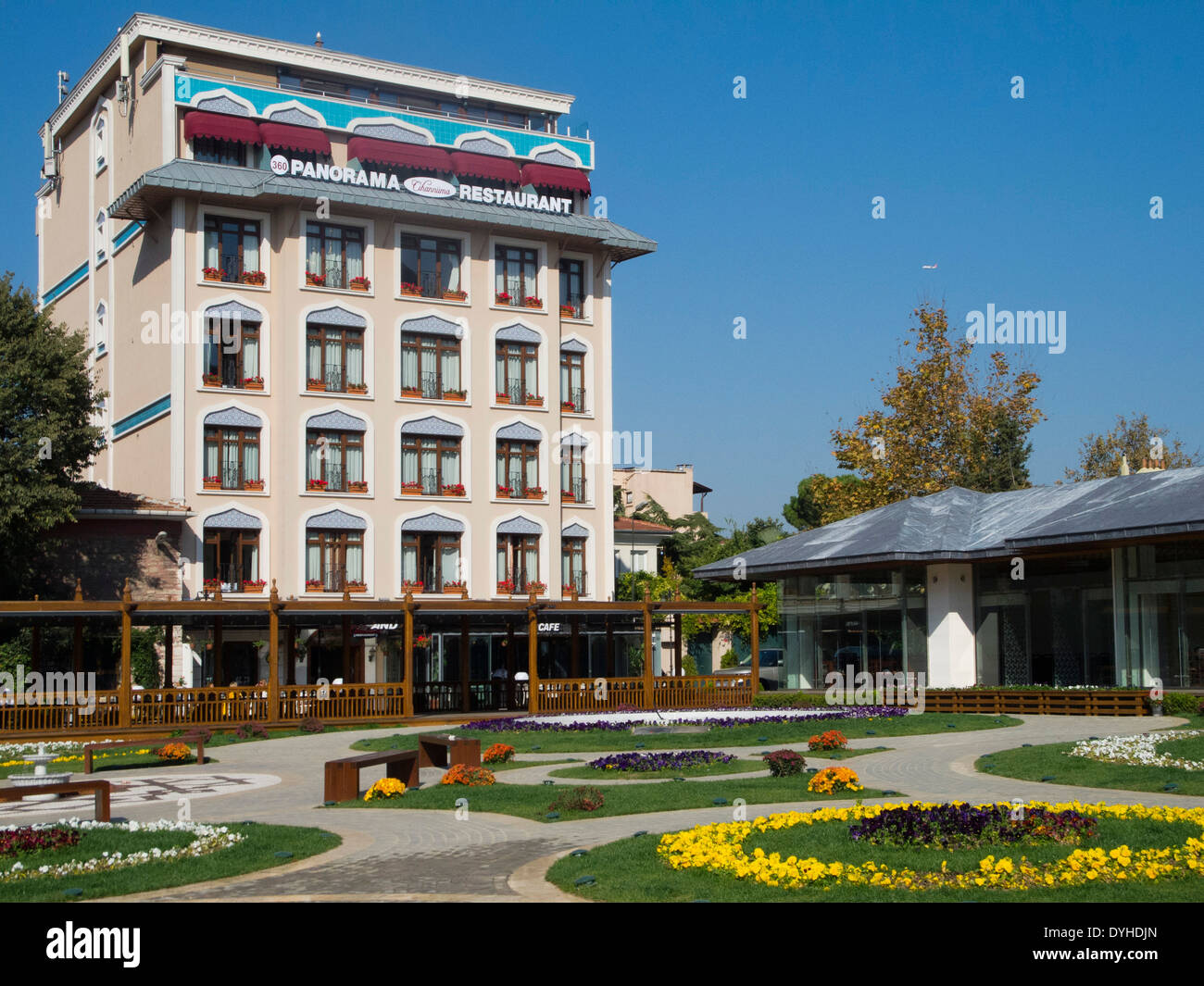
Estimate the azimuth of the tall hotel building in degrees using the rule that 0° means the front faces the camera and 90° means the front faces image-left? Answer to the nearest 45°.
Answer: approximately 315°

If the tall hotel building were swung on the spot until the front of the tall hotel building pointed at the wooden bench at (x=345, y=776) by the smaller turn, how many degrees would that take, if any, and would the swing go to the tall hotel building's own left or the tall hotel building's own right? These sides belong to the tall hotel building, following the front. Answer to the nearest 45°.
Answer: approximately 45° to the tall hotel building's own right

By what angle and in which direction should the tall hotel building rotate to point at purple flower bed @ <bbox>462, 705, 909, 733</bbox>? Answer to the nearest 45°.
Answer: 0° — it already faces it

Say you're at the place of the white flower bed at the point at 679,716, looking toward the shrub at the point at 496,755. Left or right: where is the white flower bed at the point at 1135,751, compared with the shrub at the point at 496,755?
left

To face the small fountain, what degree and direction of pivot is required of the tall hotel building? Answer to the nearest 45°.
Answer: approximately 45° to its right
